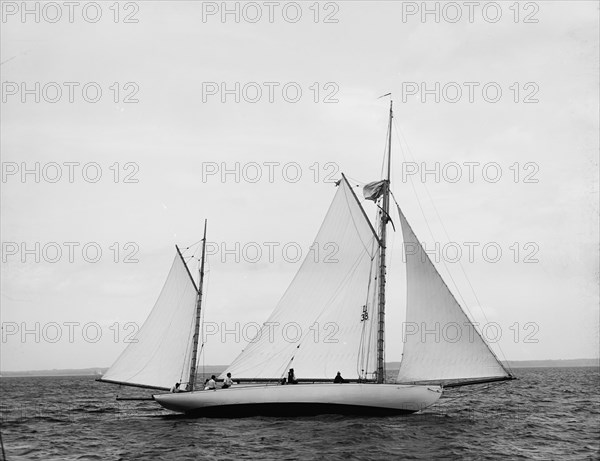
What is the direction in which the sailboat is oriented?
to the viewer's right
